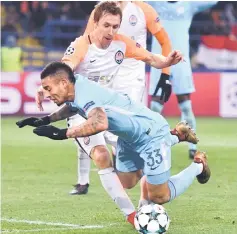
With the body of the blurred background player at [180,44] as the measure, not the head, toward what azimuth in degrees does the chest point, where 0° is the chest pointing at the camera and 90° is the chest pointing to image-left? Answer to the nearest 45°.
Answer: approximately 0°

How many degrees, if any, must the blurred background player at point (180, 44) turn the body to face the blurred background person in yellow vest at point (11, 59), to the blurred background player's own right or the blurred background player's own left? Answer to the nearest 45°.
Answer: approximately 135° to the blurred background player's own right
